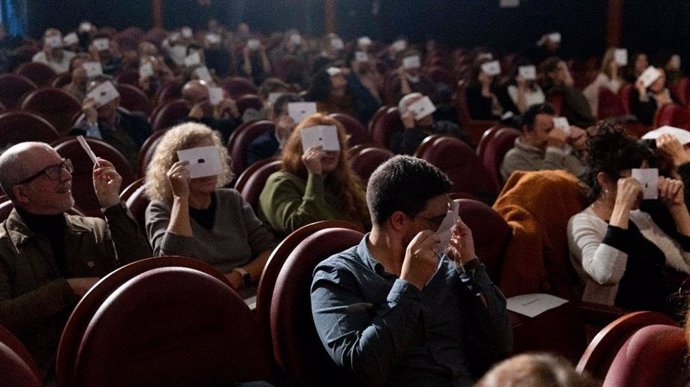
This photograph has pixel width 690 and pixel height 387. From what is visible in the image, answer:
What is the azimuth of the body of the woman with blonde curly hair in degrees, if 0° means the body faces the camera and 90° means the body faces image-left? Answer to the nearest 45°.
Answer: approximately 315°

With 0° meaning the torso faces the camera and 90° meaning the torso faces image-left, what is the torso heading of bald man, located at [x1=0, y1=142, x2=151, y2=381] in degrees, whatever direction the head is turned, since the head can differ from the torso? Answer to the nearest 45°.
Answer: approximately 315°

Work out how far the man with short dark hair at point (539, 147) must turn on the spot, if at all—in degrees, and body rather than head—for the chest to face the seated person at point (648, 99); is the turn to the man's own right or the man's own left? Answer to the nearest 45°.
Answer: approximately 135° to the man's own left

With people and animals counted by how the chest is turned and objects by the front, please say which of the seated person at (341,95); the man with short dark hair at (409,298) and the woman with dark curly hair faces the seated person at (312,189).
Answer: the seated person at (341,95)

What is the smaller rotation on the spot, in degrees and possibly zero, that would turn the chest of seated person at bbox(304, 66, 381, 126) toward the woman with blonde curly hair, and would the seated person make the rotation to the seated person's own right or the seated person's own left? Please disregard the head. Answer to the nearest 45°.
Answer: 0° — they already face them

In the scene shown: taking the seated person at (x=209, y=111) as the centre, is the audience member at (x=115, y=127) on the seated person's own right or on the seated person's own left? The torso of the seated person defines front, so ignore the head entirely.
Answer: on the seated person's own right

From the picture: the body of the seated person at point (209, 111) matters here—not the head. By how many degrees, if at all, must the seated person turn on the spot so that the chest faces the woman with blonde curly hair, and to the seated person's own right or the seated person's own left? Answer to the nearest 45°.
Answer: approximately 45° to the seated person's own right

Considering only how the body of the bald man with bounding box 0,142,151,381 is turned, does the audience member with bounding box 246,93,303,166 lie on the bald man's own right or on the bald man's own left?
on the bald man's own left
